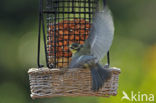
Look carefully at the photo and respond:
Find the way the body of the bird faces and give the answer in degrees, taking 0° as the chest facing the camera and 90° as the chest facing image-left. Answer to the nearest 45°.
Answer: approximately 135°
